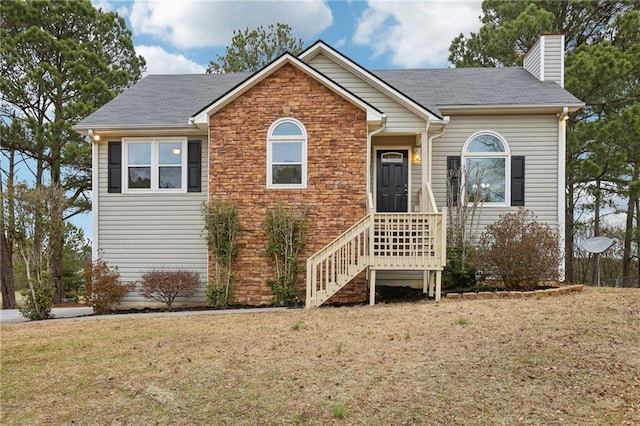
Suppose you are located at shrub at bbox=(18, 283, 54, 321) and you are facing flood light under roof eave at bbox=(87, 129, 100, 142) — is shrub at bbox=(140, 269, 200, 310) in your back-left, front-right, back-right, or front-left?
front-right

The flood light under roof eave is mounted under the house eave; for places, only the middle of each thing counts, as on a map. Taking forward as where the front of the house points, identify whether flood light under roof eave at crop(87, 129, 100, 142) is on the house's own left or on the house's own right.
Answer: on the house's own right

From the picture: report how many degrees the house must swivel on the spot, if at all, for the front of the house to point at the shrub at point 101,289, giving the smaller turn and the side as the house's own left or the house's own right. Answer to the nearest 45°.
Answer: approximately 90° to the house's own right

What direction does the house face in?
toward the camera

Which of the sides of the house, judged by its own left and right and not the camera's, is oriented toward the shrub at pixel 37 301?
right
